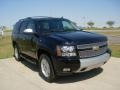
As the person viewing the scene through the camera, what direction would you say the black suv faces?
facing the viewer and to the right of the viewer
